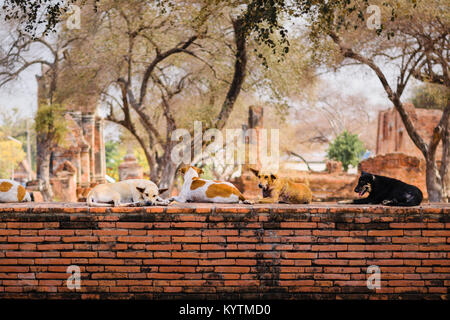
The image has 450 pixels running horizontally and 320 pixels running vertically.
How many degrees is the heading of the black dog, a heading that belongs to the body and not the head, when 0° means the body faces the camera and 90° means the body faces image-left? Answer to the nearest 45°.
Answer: approximately 90°

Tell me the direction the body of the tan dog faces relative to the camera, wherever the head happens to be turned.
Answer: to the viewer's left

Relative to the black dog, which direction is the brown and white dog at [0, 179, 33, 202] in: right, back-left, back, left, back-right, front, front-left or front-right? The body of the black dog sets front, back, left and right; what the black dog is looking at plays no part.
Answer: front

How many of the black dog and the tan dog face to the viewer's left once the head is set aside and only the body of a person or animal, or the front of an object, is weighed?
2

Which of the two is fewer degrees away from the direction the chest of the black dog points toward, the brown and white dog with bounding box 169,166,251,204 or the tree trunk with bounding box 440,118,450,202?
the brown and white dog

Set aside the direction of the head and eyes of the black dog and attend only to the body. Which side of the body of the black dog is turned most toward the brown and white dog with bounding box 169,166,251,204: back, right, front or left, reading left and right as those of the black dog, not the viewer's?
front

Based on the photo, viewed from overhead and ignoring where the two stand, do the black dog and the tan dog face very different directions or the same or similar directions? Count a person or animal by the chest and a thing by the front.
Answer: same or similar directions

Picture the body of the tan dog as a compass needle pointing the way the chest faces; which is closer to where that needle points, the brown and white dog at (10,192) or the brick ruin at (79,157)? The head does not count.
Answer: the brown and white dog

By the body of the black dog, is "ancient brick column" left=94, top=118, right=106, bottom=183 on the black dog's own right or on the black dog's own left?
on the black dog's own right

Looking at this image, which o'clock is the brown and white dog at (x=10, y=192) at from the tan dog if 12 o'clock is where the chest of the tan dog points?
The brown and white dog is roughly at 12 o'clock from the tan dog.

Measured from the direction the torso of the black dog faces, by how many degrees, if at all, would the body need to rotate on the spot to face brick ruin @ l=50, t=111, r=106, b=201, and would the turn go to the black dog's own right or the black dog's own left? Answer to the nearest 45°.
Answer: approximately 45° to the black dog's own right

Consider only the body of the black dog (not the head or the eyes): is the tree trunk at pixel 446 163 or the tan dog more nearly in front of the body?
the tan dog

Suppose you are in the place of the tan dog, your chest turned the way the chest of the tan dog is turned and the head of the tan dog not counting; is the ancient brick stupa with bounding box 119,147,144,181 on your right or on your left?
on your right

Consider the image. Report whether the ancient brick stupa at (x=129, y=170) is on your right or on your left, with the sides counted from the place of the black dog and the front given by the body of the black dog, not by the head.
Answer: on your right
